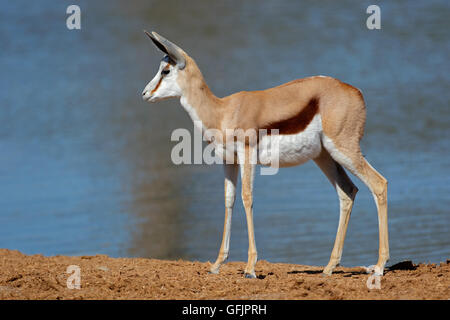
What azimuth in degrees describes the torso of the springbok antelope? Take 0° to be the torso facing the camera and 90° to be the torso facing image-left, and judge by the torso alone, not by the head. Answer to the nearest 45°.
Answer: approximately 90°
